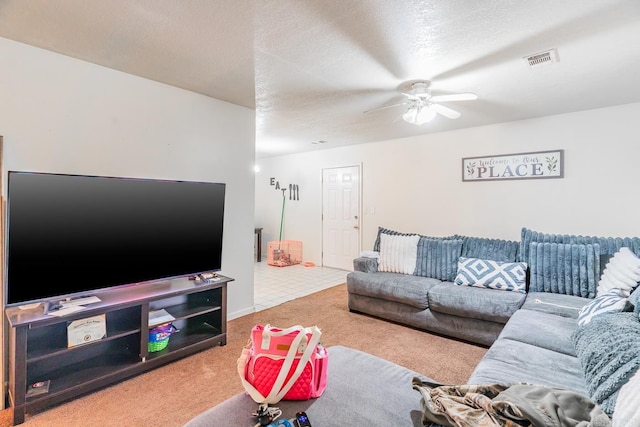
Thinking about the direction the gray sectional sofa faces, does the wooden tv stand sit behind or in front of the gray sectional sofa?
in front

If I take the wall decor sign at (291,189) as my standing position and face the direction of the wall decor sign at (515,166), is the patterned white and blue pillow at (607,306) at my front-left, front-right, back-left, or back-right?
front-right

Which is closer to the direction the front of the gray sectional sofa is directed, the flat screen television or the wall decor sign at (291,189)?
the flat screen television

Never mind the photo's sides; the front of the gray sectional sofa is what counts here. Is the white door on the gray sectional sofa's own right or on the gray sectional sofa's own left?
on the gray sectional sofa's own right

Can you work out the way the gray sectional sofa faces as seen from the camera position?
facing the viewer and to the left of the viewer

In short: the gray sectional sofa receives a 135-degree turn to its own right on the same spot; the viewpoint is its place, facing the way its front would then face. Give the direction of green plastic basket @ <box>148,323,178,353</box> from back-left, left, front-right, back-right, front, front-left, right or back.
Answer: left

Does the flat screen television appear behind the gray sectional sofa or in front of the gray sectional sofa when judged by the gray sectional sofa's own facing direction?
in front
